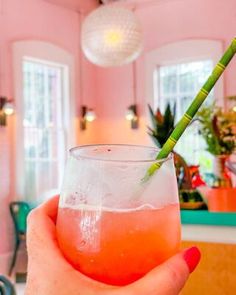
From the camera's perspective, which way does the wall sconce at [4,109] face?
to the viewer's right

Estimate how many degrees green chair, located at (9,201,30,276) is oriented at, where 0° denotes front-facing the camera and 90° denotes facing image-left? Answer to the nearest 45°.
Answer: approximately 270°
